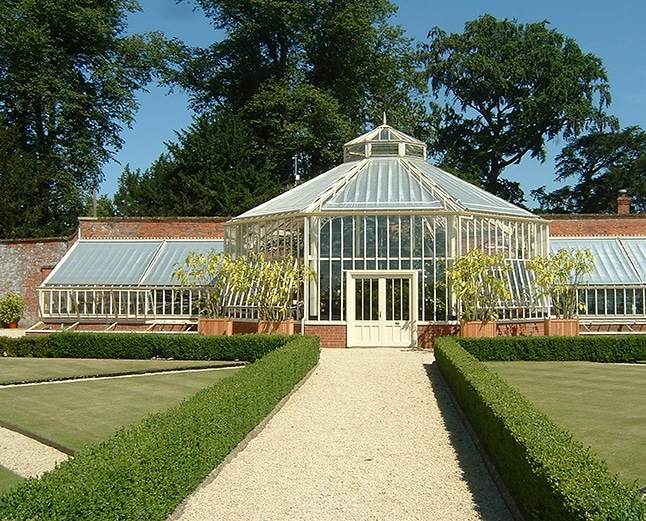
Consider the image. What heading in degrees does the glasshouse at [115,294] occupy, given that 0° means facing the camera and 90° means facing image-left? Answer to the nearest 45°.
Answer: approximately 0°

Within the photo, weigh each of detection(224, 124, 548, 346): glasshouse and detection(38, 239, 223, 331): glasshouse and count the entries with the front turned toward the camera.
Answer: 2

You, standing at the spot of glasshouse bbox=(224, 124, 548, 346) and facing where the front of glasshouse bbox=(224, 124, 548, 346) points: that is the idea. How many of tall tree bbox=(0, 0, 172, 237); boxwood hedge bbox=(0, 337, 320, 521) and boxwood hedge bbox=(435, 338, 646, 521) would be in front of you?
2

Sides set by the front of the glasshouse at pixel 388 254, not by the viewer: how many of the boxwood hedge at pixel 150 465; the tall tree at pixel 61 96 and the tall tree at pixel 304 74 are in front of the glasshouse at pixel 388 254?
1

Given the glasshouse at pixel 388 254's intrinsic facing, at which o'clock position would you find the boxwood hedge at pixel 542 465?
The boxwood hedge is roughly at 12 o'clock from the glasshouse.

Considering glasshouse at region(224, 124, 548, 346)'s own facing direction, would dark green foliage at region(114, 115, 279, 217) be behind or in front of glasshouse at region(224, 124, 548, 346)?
behind

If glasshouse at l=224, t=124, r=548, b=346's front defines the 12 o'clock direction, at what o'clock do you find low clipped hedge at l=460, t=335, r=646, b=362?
The low clipped hedge is roughly at 10 o'clock from the glasshouse.

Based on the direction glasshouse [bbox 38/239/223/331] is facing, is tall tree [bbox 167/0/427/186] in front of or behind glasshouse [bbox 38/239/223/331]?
behind

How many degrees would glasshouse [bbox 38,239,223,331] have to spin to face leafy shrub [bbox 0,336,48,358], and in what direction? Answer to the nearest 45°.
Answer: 0° — it already faces it

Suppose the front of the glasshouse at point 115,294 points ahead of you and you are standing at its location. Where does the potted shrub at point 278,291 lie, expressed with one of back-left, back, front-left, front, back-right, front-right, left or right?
front-left

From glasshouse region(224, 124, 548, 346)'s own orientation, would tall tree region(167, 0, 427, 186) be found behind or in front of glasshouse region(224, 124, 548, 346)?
behind

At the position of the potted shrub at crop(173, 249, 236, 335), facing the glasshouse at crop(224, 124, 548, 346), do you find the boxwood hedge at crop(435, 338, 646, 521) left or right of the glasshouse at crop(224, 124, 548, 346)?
right
